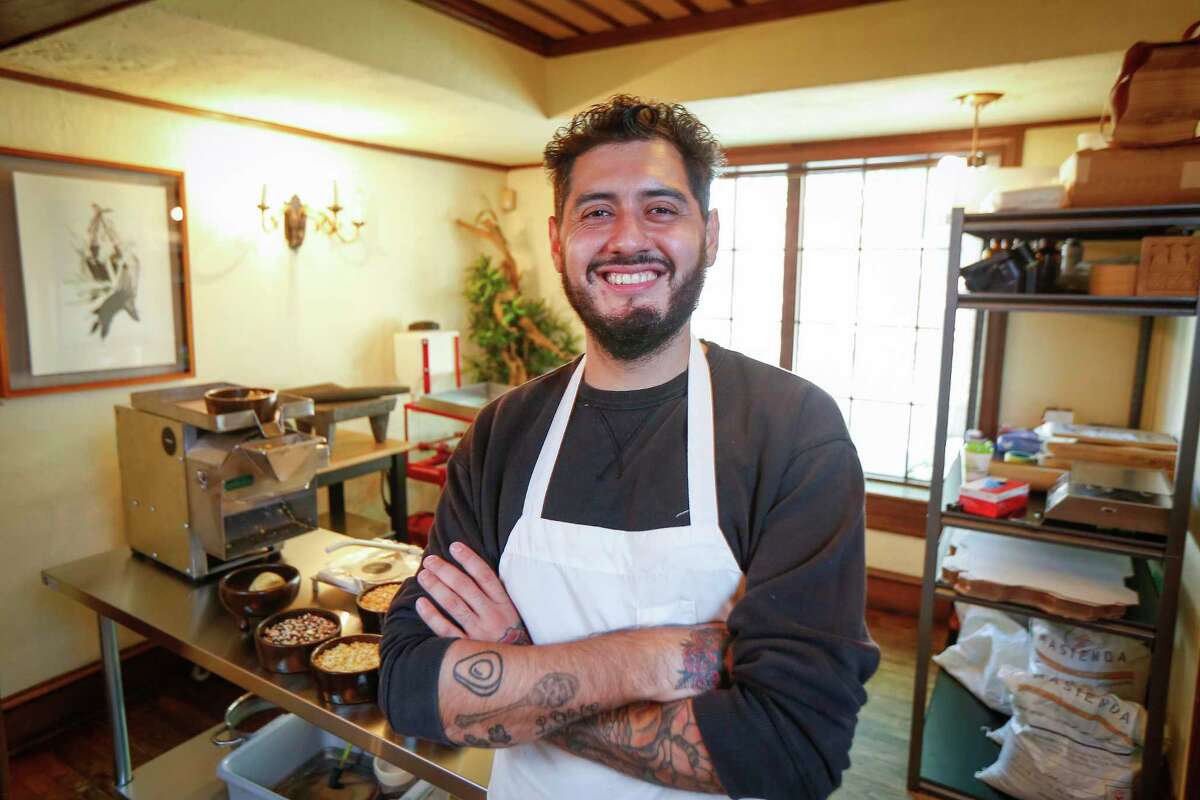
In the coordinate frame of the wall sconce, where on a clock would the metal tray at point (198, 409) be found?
The metal tray is roughly at 2 o'clock from the wall sconce.

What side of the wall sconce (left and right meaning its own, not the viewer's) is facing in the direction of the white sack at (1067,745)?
front

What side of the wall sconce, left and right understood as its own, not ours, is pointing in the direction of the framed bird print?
right

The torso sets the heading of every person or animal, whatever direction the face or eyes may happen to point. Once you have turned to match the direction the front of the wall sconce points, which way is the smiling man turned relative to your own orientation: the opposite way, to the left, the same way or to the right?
to the right

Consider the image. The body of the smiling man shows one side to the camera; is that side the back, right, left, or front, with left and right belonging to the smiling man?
front

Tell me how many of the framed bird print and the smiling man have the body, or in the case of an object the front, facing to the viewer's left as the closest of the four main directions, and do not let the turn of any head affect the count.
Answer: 0

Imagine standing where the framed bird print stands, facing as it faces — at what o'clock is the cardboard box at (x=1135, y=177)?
The cardboard box is roughly at 12 o'clock from the framed bird print.

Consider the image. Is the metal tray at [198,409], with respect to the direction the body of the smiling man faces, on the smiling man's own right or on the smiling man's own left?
on the smiling man's own right

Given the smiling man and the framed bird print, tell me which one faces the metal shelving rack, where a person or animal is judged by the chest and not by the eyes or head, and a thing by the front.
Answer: the framed bird print

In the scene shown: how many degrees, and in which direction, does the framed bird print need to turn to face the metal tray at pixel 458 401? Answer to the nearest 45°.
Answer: approximately 45° to its left

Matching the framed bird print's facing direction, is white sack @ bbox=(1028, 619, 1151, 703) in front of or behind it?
in front

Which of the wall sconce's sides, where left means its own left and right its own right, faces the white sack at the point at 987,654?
front

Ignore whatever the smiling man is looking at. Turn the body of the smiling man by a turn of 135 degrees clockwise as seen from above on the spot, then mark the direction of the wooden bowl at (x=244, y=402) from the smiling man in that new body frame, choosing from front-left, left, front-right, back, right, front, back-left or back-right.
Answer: front

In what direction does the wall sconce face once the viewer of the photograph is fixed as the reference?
facing the viewer and to the right of the viewer

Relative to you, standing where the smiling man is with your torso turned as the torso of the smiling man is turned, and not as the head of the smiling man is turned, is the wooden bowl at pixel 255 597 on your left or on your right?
on your right
